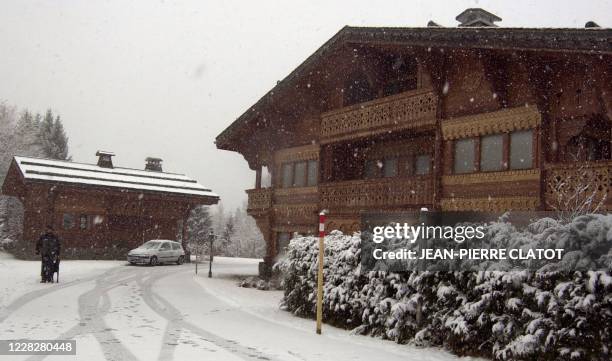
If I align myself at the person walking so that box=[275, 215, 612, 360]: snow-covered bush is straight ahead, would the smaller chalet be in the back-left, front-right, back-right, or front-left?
back-left
